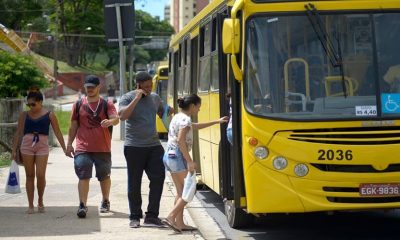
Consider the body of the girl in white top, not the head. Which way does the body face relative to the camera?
to the viewer's right

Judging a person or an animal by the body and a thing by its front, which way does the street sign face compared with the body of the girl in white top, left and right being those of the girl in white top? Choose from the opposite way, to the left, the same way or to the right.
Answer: to the left

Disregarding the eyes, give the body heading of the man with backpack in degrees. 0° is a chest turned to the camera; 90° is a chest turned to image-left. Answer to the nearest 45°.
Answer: approximately 0°

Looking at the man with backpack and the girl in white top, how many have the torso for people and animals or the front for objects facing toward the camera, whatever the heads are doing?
1

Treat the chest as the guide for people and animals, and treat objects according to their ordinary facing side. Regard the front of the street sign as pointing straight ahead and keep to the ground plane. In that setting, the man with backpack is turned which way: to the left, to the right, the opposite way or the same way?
the opposite way

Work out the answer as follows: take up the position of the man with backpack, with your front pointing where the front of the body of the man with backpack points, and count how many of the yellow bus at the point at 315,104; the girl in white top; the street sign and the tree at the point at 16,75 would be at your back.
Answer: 2

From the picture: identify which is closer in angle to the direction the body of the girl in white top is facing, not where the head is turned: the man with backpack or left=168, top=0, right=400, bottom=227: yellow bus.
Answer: the yellow bus

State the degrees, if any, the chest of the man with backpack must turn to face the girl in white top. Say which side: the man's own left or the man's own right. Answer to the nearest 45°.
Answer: approximately 45° to the man's own left

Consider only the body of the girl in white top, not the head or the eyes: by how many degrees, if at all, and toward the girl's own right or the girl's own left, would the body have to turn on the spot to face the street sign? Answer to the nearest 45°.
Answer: approximately 90° to the girl's own left

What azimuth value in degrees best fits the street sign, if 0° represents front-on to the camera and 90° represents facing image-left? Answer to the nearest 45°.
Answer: approximately 180°

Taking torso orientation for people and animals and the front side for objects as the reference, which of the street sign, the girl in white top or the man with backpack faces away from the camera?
the street sign

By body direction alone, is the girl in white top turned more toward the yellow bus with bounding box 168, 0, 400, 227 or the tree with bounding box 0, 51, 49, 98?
the yellow bus

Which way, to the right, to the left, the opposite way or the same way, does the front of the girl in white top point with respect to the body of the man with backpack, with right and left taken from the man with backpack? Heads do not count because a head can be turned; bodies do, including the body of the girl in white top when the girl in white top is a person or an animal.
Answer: to the left

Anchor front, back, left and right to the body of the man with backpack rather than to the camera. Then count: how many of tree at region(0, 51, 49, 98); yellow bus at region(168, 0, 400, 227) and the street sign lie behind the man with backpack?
2
